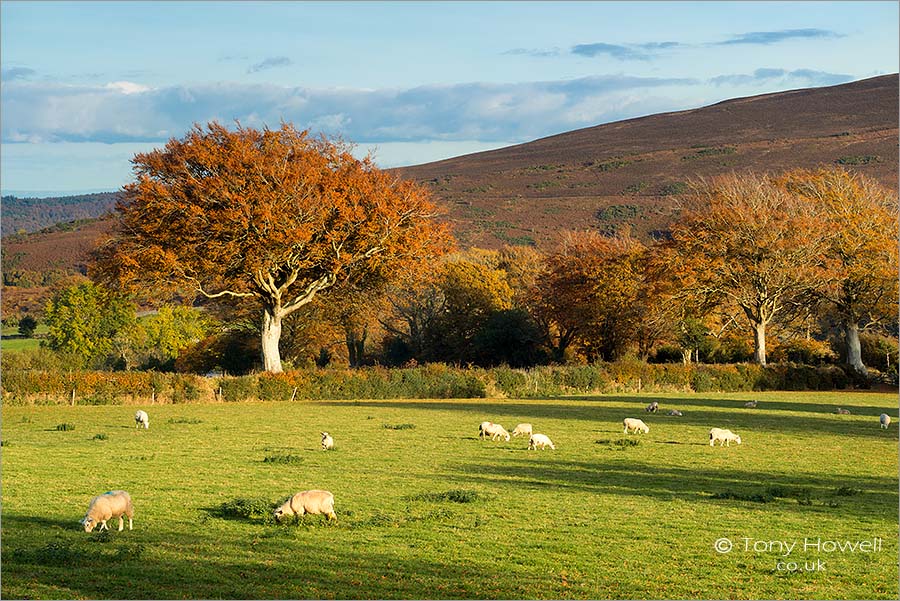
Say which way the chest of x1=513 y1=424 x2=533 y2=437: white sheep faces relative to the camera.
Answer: to the viewer's left

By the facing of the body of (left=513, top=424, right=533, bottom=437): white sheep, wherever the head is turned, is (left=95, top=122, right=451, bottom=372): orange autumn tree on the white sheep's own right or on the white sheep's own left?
on the white sheep's own right

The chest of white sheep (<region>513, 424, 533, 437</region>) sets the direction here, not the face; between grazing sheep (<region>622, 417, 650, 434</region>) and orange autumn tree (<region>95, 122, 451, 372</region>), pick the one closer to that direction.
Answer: the orange autumn tree

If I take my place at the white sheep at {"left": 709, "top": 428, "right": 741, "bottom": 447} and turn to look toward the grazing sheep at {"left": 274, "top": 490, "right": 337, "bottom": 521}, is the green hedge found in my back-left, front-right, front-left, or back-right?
back-right

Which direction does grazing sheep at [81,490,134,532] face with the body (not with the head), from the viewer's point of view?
to the viewer's left

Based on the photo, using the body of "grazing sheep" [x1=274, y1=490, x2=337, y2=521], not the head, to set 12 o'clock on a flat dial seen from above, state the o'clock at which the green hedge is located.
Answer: The green hedge is roughly at 3 o'clock from the grazing sheep.

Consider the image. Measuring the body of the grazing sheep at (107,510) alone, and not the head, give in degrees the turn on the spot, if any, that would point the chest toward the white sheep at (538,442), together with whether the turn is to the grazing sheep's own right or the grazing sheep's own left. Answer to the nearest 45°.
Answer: approximately 135° to the grazing sheep's own right

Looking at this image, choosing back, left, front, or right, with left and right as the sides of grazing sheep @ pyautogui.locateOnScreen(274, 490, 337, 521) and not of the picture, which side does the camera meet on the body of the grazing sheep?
left

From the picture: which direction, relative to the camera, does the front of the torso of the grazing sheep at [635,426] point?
to the viewer's right
